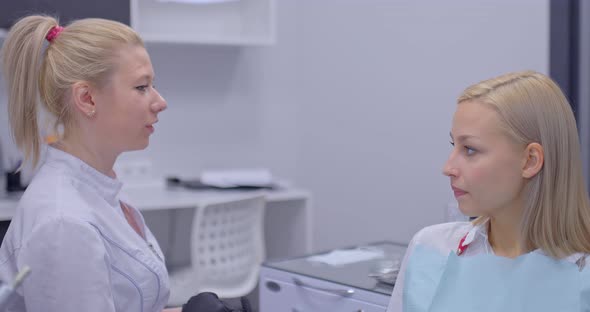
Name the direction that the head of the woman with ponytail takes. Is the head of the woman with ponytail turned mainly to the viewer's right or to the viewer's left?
to the viewer's right

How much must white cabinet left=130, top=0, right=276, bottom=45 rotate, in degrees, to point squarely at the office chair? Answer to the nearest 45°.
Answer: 0° — it already faces it

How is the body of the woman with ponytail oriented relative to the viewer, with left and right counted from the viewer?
facing to the right of the viewer

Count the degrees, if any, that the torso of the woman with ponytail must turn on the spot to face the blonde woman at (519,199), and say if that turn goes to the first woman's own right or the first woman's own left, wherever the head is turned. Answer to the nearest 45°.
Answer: approximately 45° to the first woman's own right

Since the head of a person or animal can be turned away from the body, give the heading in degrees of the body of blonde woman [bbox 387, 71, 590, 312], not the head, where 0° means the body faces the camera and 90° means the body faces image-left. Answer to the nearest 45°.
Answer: approximately 45°

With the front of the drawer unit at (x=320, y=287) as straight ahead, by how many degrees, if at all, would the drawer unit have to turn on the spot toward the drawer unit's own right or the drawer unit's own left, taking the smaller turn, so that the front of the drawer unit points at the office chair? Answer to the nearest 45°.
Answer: approximately 135° to the drawer unit's own right

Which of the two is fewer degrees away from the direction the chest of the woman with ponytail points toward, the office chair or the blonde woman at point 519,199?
the blonde woman
